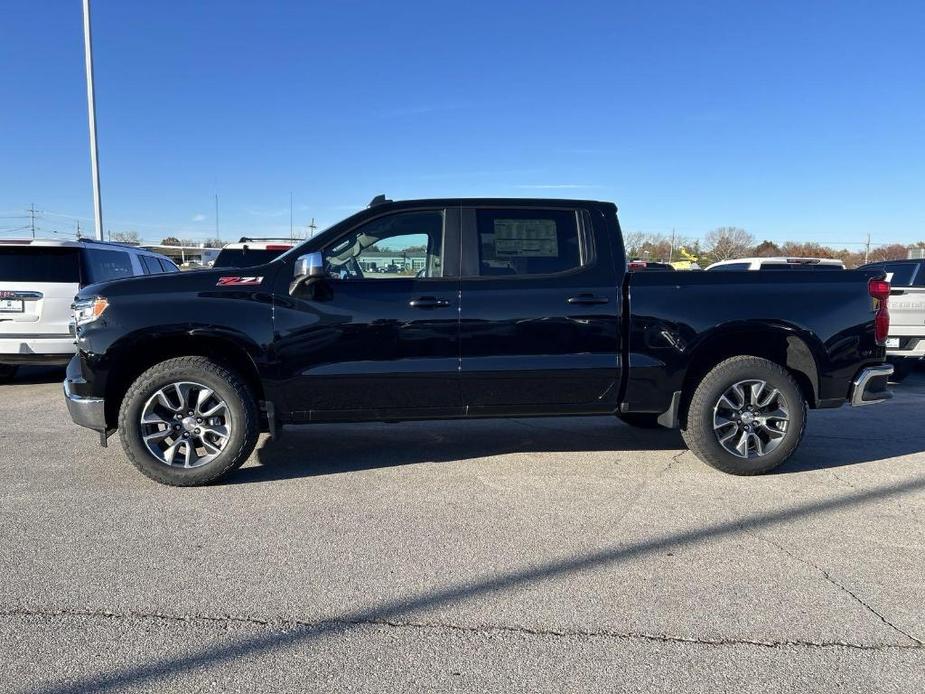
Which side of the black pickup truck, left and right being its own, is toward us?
left

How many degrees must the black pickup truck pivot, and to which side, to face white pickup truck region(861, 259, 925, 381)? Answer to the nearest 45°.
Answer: approximately 135° to its right

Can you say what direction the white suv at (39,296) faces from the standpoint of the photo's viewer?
facing away from the viewer and to the right of the viewer

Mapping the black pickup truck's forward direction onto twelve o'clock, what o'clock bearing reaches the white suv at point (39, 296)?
The white suv is roughly at 1 o'clock from the black pickup truck.

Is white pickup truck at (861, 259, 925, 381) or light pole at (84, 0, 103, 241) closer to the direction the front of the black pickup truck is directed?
the light pole

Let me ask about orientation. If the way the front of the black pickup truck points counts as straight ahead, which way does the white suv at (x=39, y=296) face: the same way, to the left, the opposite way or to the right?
to the right

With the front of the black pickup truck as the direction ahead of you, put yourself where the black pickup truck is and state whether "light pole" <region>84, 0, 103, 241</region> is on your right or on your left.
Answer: on your right

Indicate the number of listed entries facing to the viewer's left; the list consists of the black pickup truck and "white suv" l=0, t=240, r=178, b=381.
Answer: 1

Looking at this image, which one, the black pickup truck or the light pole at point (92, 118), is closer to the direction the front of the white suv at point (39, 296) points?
the light pole

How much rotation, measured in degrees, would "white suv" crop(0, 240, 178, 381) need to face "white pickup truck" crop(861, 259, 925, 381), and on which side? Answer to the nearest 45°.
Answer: approximately 90° to its right
